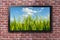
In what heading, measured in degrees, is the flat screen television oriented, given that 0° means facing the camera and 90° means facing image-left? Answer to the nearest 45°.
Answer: approximately 0°
